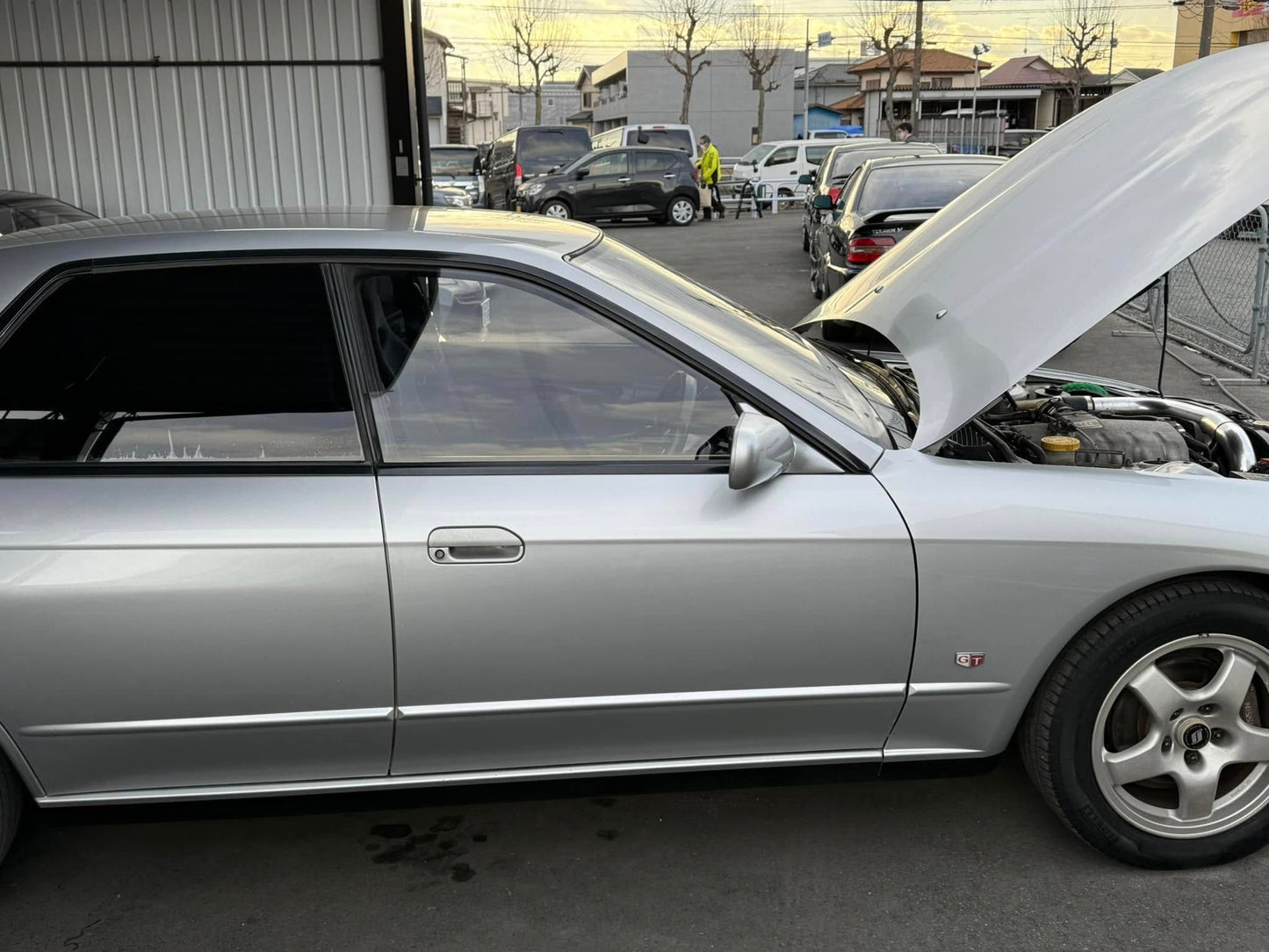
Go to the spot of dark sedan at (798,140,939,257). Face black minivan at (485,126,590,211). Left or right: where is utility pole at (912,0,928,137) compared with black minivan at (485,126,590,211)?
right

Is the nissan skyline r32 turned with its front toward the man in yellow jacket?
no

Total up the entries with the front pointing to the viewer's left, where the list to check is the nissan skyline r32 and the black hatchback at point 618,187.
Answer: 1

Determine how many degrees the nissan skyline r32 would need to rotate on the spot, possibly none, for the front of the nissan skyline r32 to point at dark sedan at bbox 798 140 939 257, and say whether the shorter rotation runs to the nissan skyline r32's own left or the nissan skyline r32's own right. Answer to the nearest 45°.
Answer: approximately 90° to the nissan skyline r32's own left

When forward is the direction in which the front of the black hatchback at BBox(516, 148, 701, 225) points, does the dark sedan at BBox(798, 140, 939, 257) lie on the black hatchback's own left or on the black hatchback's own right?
on the black hatchback's own left

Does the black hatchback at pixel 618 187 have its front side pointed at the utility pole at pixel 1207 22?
no

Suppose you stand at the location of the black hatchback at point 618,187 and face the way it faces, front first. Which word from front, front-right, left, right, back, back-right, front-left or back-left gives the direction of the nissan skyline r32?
left

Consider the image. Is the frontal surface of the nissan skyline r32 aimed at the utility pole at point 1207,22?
no

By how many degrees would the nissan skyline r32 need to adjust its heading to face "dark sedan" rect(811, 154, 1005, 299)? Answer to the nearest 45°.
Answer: approximately 90° to its left

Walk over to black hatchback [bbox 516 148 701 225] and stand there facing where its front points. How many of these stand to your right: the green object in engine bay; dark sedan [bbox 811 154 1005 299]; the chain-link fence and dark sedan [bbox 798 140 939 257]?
0

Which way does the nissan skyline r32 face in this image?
to the viewer's right

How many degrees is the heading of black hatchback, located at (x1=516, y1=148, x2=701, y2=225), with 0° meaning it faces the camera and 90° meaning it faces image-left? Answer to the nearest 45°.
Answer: approximately 90°

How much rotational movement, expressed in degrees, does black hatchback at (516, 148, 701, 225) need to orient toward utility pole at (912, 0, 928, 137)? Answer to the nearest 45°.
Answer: approximately 135° to its right

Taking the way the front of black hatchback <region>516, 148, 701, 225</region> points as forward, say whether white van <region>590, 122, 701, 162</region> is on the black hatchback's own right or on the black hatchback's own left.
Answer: on the black hatchback's own right

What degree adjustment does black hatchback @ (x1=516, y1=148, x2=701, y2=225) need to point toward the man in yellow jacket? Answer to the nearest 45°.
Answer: approximately 135° to its right

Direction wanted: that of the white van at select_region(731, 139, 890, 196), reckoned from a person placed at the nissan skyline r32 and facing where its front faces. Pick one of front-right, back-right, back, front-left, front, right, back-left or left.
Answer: left

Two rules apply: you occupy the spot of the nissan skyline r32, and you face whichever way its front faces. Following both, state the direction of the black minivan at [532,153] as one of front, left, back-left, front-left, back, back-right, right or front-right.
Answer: left

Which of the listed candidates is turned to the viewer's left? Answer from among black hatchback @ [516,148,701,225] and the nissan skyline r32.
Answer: the black hatchback

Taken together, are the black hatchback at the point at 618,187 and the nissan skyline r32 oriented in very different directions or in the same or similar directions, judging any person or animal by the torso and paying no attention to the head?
very different directions

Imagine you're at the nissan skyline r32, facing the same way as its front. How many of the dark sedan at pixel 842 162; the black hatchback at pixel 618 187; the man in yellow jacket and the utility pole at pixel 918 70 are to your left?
4
